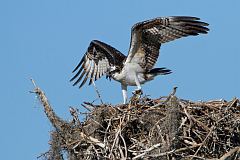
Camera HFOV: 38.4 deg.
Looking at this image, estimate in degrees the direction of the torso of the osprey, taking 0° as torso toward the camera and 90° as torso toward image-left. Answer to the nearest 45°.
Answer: approximately 45°
